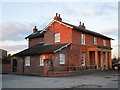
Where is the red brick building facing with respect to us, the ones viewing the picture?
facing the viewer and to the right of the viewer
